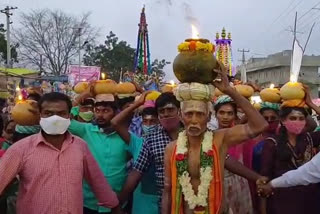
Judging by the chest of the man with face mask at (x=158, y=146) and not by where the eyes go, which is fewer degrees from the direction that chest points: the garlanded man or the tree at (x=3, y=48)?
the garlanded man

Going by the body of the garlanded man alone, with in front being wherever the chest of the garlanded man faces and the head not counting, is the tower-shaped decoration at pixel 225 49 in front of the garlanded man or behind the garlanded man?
behind

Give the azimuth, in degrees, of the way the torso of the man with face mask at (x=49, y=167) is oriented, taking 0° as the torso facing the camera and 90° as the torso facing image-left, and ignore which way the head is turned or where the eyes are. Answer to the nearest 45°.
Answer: approximately 0°

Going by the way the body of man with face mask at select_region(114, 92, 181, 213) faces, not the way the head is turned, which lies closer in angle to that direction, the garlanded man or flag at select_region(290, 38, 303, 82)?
the garlanded man

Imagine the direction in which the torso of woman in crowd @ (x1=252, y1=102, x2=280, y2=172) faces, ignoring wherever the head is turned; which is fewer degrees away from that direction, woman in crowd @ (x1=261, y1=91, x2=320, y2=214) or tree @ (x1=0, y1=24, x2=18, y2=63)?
the woman in crowd

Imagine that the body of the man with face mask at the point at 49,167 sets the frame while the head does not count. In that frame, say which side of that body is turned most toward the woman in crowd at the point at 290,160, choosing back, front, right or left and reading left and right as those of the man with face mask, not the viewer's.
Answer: left

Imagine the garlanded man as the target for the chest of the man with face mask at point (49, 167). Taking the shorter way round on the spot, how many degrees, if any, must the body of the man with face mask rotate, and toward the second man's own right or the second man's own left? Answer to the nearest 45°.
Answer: approximately 90° to the second man's own left

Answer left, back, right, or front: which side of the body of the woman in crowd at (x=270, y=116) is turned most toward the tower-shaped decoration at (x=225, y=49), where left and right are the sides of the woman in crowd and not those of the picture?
back
